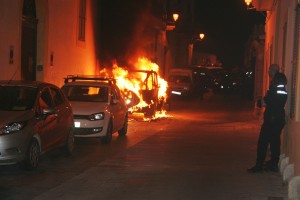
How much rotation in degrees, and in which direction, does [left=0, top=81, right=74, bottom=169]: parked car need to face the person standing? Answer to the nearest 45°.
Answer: approximately 135° to its left

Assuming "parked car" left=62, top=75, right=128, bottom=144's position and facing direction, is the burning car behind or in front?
behind

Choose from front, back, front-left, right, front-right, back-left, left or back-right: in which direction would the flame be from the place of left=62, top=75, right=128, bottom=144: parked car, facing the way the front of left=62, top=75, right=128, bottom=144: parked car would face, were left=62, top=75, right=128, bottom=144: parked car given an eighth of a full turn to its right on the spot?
right

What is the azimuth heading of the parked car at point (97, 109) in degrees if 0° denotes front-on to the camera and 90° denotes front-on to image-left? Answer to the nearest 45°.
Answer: approximately 45°

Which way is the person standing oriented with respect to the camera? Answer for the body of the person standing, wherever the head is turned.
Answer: to the viewer's left

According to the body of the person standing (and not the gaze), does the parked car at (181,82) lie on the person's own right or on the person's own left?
on the person's own right

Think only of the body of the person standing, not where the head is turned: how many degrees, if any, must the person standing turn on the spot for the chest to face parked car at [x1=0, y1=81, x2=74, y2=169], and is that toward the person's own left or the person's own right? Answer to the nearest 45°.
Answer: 0° — they already face it

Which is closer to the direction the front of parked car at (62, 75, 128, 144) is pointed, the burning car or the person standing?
the person standing

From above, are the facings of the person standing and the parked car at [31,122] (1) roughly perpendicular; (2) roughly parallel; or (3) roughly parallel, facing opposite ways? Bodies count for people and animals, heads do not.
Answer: roughly perpendicular

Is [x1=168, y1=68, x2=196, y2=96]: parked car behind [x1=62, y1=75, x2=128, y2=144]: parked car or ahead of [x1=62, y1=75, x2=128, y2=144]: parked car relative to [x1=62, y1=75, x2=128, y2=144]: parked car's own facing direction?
behind
